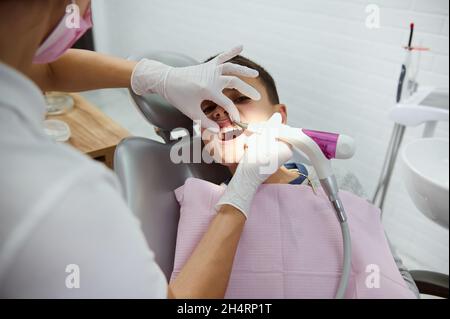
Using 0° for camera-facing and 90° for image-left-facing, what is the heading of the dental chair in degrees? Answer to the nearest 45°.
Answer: approximately 315°

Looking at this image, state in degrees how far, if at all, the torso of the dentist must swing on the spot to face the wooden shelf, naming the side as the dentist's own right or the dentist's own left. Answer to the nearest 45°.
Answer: approximately 45° to the dentist's own left

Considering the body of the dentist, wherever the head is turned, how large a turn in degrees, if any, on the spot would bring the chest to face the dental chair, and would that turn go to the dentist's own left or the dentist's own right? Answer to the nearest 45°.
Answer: approximately 45° to the dentist's own left

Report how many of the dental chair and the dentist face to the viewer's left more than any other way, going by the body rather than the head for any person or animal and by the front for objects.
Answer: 0

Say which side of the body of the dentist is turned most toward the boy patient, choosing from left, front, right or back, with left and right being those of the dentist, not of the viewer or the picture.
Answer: front

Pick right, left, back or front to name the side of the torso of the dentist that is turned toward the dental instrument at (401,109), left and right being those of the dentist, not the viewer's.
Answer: front

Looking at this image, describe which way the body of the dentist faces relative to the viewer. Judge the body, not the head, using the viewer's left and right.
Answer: facing away from the viewer and to the right of the viewer

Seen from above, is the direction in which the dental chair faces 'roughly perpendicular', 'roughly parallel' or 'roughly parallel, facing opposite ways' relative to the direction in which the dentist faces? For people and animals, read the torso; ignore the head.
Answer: roughly perpendicular
